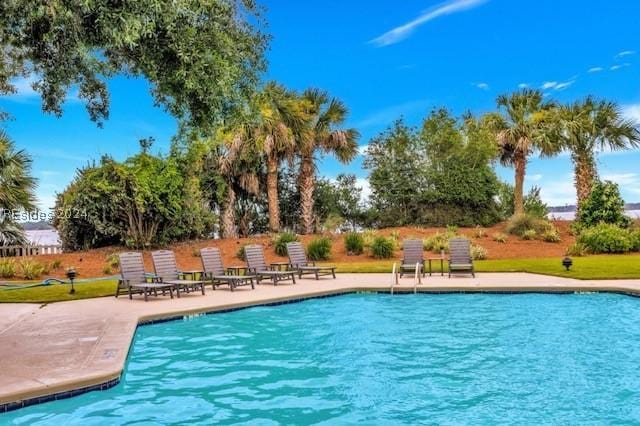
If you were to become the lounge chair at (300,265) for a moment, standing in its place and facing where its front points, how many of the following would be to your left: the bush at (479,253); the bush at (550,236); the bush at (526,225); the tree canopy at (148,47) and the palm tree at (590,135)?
4

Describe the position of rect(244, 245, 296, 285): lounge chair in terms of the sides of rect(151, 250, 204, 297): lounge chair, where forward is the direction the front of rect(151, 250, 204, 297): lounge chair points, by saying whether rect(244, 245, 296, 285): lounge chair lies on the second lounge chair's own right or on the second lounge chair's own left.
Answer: on the second lounge chair's own left

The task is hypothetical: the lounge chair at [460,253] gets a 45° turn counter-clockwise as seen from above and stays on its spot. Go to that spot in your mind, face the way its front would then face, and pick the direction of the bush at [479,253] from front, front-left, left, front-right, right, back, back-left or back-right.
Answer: back-left

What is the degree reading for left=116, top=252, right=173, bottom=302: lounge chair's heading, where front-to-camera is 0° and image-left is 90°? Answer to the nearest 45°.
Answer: approximately 315°

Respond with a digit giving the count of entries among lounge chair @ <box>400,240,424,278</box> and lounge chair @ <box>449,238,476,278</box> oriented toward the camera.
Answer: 2

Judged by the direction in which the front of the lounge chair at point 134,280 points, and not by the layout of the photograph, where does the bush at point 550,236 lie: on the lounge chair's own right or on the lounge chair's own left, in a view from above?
on the lounge chair's own left

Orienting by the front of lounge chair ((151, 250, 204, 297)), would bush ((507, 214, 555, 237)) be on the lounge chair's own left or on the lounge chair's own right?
on the lounge chair's own left

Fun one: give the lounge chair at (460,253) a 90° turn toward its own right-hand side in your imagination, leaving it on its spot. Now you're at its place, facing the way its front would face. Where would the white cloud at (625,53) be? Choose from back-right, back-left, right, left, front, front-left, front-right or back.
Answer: back-right

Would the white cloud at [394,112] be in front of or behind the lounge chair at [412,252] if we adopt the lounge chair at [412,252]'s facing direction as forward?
behind
